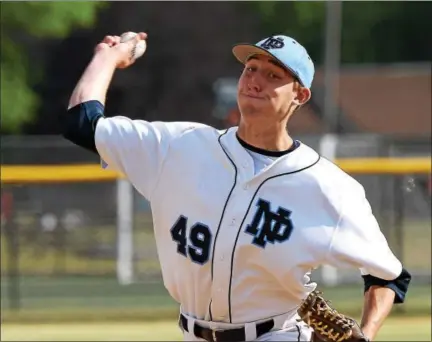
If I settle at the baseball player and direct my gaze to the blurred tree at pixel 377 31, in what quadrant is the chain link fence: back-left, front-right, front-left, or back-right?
front-left

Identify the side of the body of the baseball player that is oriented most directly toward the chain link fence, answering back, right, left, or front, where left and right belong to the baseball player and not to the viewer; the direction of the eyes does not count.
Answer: back

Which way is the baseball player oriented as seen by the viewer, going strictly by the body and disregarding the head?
toward the camera

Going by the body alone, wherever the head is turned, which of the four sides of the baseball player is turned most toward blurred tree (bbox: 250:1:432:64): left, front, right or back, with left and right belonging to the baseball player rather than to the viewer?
back

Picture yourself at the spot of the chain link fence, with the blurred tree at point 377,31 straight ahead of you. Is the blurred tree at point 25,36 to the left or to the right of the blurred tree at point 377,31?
left

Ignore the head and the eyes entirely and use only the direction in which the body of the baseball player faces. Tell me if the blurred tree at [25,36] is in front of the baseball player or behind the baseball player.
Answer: behind
